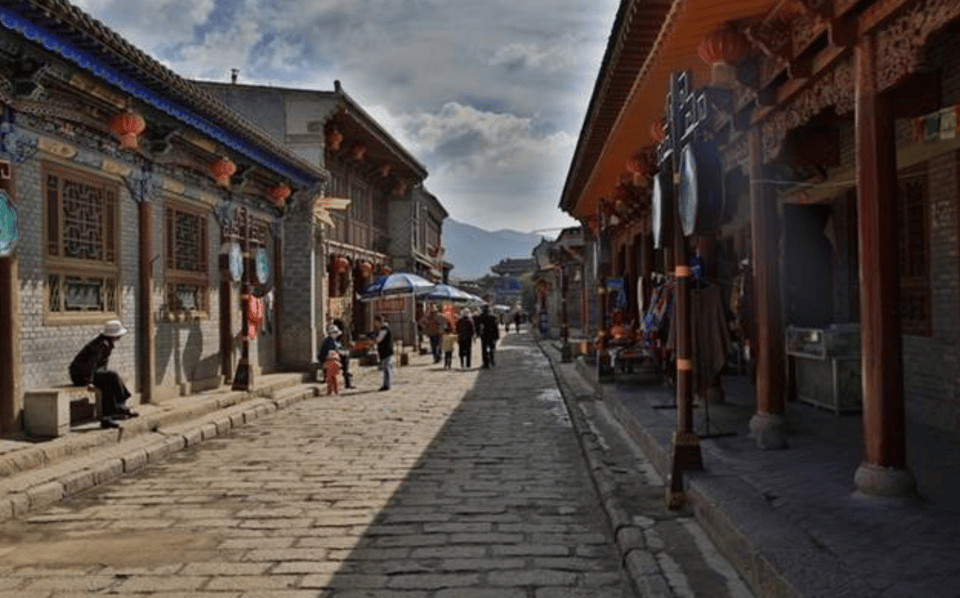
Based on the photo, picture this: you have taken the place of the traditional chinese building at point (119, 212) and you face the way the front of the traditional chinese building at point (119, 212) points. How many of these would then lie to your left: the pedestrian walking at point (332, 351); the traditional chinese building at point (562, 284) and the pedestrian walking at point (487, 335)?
3

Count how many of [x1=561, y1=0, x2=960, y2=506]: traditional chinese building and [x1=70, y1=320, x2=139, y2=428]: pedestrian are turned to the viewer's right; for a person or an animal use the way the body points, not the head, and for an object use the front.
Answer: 1

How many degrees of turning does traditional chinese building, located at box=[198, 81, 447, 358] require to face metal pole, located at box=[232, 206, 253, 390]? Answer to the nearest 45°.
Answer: approximately 45° to its right

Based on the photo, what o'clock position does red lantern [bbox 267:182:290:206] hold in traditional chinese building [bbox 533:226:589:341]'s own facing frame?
The red lantern is roughly at 11 o'clock from the traditional chinese building.

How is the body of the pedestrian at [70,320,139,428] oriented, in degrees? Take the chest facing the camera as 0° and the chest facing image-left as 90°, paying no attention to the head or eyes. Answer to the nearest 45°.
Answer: approximately 270°

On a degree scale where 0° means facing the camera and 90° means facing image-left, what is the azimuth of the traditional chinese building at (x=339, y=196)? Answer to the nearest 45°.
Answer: approximately 315°

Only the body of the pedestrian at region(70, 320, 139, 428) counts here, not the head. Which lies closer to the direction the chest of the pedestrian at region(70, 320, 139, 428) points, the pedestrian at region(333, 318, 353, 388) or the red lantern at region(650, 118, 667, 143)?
the red lantern

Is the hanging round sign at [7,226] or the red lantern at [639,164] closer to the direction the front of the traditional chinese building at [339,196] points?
the red lantern

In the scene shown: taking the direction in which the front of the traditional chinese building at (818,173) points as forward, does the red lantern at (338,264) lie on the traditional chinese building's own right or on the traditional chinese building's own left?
on the traditional chinese building's own right

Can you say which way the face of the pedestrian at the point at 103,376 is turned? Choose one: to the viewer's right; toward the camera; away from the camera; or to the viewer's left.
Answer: to the viewer's right

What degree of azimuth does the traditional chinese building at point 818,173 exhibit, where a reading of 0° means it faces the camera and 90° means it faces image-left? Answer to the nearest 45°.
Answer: approximately 45°
